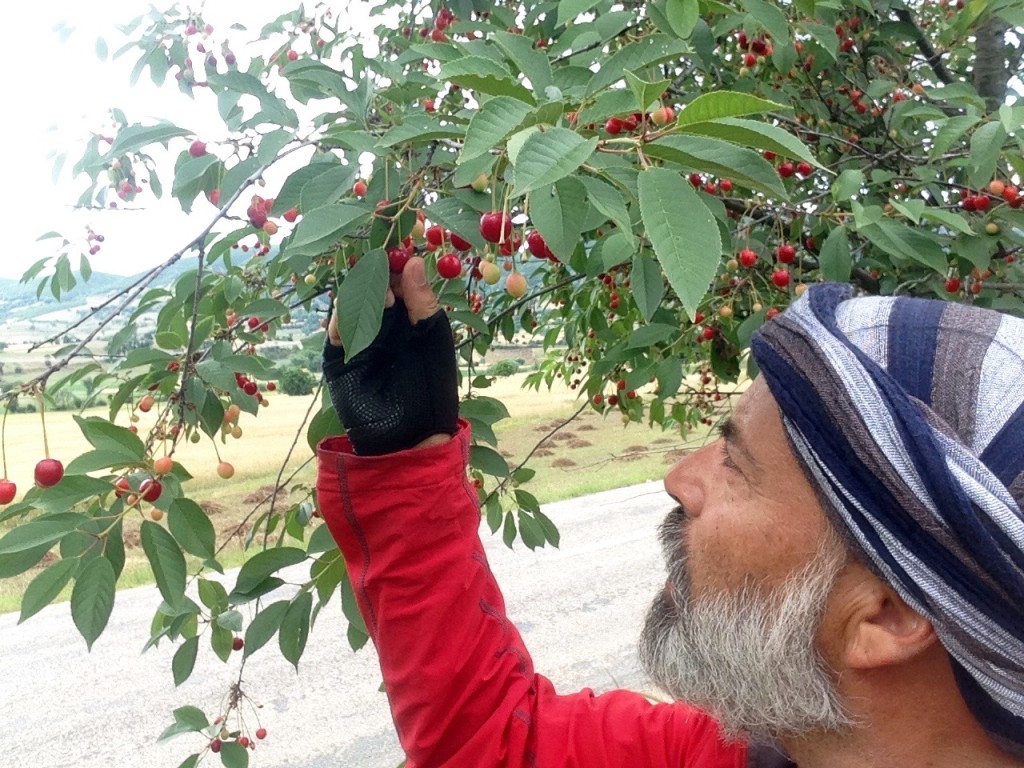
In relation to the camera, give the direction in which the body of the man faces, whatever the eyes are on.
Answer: to the viewer's left

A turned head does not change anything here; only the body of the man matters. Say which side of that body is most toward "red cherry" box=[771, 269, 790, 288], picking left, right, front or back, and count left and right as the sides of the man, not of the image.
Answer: right

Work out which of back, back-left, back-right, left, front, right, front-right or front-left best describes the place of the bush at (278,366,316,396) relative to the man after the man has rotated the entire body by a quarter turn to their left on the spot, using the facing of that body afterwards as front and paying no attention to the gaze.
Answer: back-right

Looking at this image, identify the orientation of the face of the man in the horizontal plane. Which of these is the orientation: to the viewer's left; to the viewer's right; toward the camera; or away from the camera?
to the viewer's left

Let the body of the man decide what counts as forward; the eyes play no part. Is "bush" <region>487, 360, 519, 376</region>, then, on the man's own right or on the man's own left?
on the man's own right

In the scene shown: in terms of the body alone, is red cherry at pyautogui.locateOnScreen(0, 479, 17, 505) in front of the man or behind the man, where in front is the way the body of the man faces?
in front
